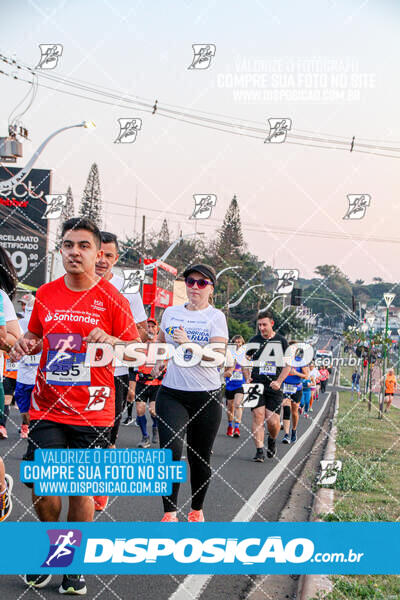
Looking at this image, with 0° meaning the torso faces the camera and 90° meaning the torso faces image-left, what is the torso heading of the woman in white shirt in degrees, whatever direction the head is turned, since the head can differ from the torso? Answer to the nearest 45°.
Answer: approximately 0°

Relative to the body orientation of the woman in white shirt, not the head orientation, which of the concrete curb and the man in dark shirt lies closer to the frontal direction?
the concrete curb

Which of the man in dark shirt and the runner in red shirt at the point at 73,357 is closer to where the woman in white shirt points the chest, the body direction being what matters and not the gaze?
the runner in red shirt

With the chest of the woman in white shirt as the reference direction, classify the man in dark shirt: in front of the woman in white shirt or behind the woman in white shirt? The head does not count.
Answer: behind

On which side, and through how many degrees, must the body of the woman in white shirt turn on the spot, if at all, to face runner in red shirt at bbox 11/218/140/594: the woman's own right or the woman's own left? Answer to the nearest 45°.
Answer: approximately 45° to the woman's own right
